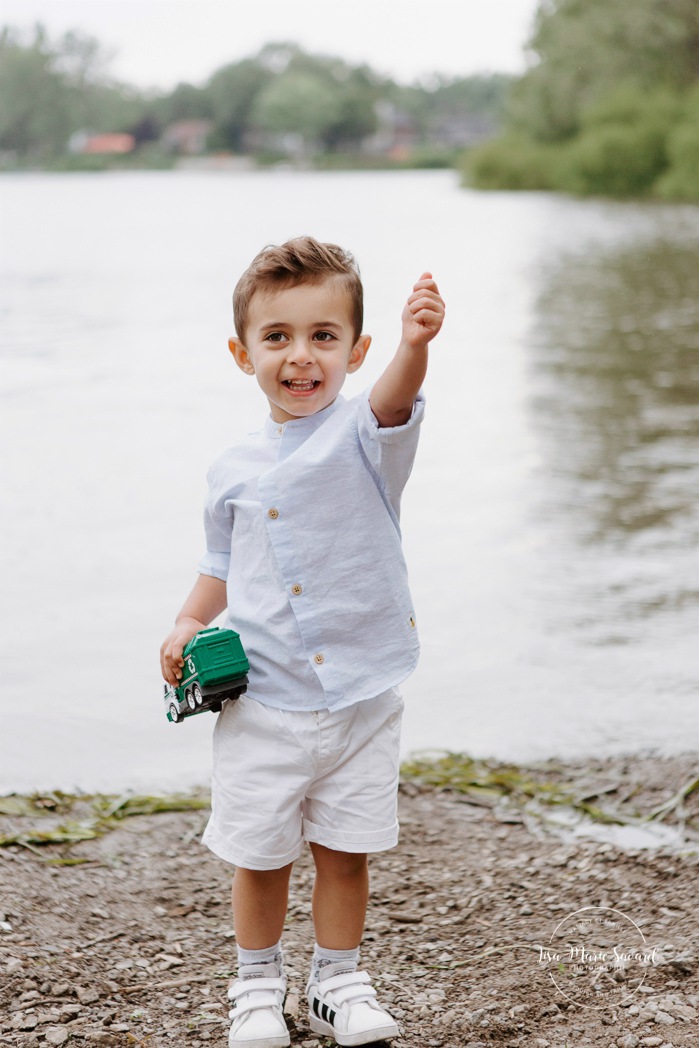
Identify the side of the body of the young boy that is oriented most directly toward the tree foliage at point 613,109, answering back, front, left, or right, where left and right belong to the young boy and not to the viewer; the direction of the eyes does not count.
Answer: back

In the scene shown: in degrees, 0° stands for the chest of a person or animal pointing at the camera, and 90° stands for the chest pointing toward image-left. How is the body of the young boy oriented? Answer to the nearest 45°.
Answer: approximately 0°
